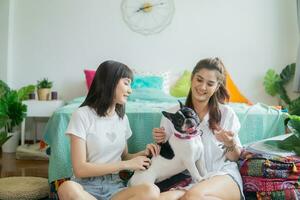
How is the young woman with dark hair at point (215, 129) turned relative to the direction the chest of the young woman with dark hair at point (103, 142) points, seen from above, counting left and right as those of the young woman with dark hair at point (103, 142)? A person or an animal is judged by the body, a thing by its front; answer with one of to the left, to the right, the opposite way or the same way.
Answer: to the right

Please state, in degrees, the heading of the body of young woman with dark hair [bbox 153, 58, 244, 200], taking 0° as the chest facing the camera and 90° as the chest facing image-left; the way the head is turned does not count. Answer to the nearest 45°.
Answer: approximately 45°

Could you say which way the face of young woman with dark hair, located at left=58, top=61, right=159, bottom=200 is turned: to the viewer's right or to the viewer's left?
to the viewer's right

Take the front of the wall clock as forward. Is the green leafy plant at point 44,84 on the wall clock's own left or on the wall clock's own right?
on the wall clock's own right

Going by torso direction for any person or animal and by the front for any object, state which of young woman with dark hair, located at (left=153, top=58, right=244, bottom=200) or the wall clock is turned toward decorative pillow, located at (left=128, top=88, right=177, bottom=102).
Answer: the wall clock

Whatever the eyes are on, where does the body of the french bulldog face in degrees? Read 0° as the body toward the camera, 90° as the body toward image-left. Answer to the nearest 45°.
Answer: approximately 315°

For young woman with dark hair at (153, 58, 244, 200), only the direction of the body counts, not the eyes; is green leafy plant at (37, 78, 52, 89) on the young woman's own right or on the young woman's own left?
on the young woman's own right

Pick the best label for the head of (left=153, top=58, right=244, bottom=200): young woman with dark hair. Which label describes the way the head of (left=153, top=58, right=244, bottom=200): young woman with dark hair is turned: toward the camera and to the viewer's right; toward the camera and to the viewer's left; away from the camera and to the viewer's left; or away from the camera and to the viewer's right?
toward the camera and to the viewer's left
